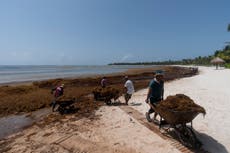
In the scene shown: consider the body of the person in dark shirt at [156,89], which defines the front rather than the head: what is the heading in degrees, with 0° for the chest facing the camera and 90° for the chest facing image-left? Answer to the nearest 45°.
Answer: approximately 315°

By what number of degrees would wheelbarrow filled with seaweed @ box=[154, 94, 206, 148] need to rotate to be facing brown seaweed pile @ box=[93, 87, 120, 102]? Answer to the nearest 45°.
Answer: approximately 180°

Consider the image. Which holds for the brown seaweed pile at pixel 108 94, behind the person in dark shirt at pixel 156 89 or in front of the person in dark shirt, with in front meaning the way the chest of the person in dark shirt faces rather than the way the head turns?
behind

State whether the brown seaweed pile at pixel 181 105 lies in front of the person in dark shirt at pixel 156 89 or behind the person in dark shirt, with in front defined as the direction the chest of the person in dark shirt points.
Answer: in front

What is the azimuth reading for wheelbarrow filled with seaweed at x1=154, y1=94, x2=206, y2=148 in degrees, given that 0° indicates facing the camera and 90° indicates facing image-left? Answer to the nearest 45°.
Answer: approximately 315°
